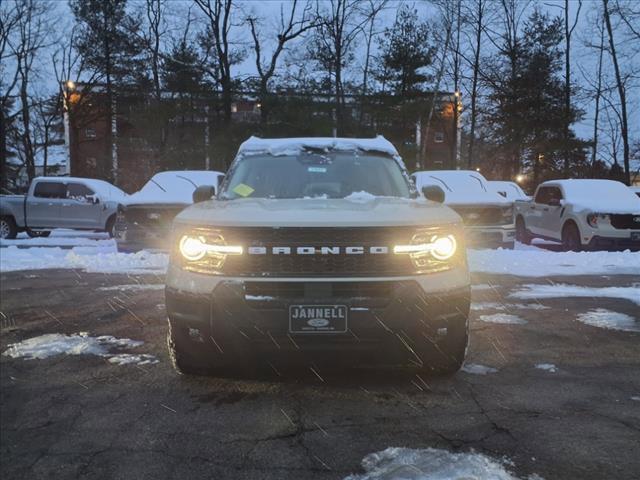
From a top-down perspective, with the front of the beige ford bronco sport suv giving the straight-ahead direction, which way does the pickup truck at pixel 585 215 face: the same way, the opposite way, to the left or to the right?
the same way

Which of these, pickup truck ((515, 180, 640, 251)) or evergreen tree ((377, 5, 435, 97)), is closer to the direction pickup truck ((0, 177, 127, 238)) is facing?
the pickup truck

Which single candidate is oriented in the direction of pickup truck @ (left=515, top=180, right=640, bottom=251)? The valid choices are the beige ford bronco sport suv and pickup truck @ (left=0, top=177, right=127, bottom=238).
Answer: pickup truck @ (left=0, top=177, right=127, bottom=238)

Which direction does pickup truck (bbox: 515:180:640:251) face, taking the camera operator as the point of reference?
facing the viewer and to the right of the viewer

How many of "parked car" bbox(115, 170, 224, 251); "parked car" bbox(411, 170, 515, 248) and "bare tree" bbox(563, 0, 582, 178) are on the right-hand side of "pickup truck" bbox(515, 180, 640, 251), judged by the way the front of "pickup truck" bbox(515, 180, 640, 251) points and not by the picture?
2

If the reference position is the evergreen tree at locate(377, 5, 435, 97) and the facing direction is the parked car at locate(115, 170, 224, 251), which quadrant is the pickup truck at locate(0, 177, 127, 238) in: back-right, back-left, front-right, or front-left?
front-right

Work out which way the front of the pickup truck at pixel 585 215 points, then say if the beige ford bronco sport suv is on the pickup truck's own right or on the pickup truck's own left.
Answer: on the pickup truck's own right

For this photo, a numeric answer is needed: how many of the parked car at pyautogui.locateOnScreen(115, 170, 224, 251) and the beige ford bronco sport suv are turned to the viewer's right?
0

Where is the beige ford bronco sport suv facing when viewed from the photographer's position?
facing the viewer

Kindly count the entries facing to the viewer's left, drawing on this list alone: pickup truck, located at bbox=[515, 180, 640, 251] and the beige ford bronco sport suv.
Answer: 0

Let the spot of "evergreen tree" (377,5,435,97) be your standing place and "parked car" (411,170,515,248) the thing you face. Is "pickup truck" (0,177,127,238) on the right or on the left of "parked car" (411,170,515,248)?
right

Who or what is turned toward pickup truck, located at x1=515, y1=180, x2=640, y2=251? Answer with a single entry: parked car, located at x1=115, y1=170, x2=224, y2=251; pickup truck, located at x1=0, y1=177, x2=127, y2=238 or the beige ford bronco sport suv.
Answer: pickup truck, located at x1=0, y1=177, x2=127, y2=238

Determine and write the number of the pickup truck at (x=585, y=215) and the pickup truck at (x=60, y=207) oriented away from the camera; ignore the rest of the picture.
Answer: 0

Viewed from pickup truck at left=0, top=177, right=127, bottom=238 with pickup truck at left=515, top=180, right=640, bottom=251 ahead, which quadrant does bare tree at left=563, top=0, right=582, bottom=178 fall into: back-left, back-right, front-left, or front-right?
front-left

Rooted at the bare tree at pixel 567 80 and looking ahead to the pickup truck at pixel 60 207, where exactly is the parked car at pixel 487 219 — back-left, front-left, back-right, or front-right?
front-left

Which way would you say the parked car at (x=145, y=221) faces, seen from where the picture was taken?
facing the viewer and to the left of the viewer

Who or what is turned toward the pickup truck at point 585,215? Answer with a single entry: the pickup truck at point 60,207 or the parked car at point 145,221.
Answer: the pickup truck at point 60,207

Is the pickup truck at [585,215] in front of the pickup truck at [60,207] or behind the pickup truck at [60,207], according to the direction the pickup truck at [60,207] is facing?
in front
